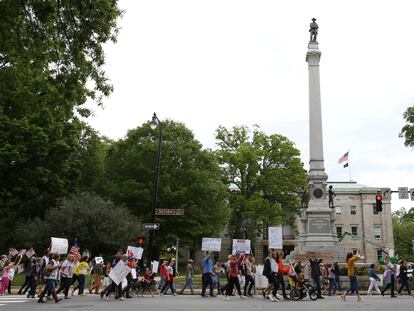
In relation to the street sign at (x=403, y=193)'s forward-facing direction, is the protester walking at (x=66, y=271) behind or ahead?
ahead

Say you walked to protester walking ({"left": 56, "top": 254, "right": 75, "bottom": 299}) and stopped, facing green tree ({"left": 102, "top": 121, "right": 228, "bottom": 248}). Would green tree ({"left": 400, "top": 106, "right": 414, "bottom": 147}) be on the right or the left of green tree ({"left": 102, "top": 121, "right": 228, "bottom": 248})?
right

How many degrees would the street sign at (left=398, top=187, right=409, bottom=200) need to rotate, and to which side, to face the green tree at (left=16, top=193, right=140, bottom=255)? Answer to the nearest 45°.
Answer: approximately 90° to its right

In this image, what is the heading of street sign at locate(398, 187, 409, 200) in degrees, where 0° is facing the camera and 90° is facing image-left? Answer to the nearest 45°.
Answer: approximately 0°

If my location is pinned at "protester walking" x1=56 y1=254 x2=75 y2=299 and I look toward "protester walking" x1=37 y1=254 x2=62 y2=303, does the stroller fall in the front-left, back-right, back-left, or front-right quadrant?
back-left

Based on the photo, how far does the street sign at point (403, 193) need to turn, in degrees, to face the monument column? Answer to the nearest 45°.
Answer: approximately 135° to its right

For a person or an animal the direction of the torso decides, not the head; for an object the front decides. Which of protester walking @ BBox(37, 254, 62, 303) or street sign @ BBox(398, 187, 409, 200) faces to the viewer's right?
the protester walking

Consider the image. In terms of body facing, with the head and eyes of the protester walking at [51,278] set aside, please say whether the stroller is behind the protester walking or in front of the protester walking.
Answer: in front
